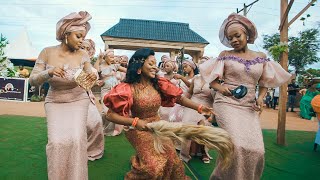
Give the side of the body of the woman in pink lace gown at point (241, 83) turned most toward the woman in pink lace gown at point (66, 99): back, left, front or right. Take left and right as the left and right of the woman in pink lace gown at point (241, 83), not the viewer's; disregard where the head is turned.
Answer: right

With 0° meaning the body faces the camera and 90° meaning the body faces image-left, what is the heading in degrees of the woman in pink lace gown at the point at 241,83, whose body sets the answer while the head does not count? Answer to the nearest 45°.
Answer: approximately 0°

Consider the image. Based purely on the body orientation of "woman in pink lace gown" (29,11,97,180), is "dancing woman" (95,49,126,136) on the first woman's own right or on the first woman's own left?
on the first woman's own left

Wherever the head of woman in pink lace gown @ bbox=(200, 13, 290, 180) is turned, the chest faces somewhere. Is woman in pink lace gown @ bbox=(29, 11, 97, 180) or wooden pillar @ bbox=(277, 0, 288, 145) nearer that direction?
the woman in pink lace gown
